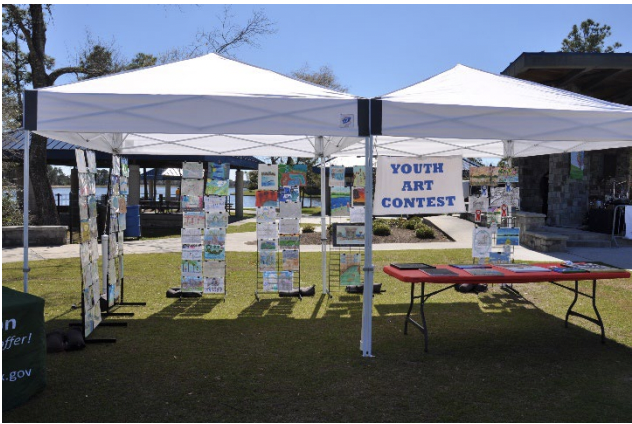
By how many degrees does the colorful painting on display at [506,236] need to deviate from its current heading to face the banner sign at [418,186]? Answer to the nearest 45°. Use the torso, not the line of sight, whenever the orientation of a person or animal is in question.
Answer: approximately 45° to its right

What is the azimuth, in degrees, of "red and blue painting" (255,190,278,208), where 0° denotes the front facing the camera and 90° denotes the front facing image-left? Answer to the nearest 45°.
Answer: approximately 0°

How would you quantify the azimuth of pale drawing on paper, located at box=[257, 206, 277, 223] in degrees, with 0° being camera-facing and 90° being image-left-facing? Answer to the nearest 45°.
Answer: approximately 0°

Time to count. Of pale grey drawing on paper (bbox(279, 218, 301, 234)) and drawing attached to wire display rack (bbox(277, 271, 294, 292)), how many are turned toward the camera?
2

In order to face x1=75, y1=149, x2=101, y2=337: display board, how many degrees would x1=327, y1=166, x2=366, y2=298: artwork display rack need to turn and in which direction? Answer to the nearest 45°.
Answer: approximately 45° to its right

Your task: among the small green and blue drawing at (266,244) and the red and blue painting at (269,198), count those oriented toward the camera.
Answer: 2
